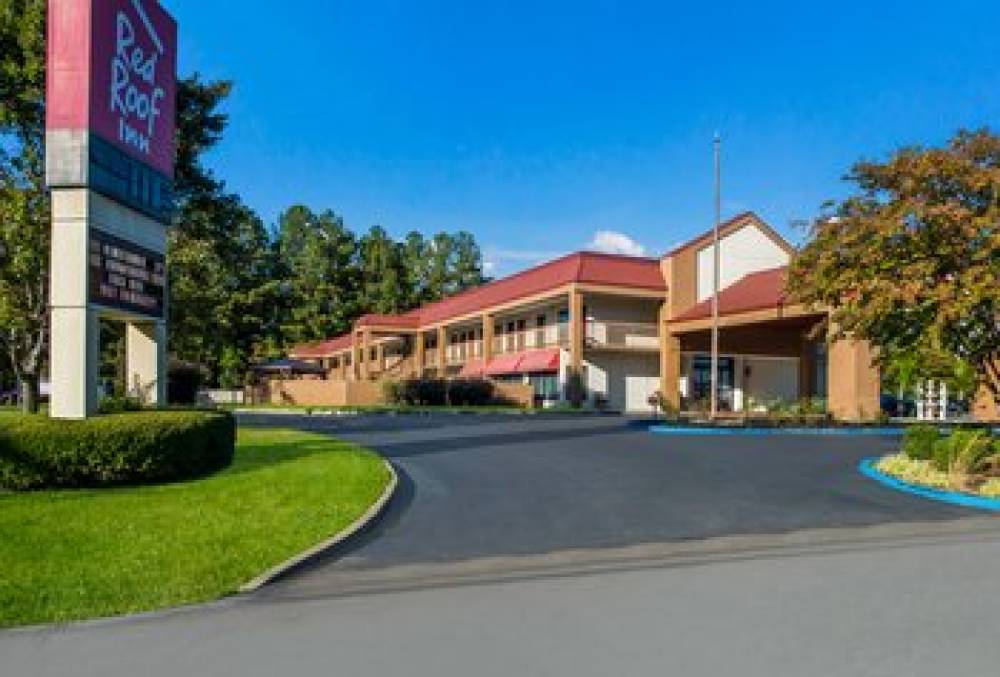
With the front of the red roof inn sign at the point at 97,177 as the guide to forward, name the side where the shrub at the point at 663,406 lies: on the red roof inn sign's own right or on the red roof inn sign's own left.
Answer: on the red roof inn sign's own left

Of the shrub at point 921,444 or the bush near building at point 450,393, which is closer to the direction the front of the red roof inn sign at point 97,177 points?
the shrub

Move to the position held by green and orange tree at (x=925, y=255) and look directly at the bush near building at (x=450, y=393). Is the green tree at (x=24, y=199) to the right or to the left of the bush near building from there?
left

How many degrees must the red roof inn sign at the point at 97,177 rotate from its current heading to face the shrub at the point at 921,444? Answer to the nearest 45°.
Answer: approximately 45° to its left

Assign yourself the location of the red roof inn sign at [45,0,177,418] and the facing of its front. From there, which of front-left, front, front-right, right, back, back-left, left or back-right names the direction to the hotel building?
left

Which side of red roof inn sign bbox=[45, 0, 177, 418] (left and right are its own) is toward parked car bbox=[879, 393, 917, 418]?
left

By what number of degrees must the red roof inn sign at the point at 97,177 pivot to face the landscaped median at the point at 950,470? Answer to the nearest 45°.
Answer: approximately 45° to its left

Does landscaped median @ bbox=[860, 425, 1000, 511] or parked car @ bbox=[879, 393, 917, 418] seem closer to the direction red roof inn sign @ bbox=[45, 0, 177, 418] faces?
the landscaped median

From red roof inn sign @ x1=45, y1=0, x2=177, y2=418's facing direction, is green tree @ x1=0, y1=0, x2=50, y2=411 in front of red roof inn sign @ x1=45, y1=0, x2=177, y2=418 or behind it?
behind

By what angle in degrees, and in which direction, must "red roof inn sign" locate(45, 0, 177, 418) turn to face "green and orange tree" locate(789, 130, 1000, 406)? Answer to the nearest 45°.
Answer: approximately 45° to its left

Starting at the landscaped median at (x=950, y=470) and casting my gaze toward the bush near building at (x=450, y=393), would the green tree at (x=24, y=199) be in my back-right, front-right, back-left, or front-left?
front-left

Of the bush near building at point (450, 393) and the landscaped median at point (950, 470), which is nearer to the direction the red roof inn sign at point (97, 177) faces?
the landscaped median
